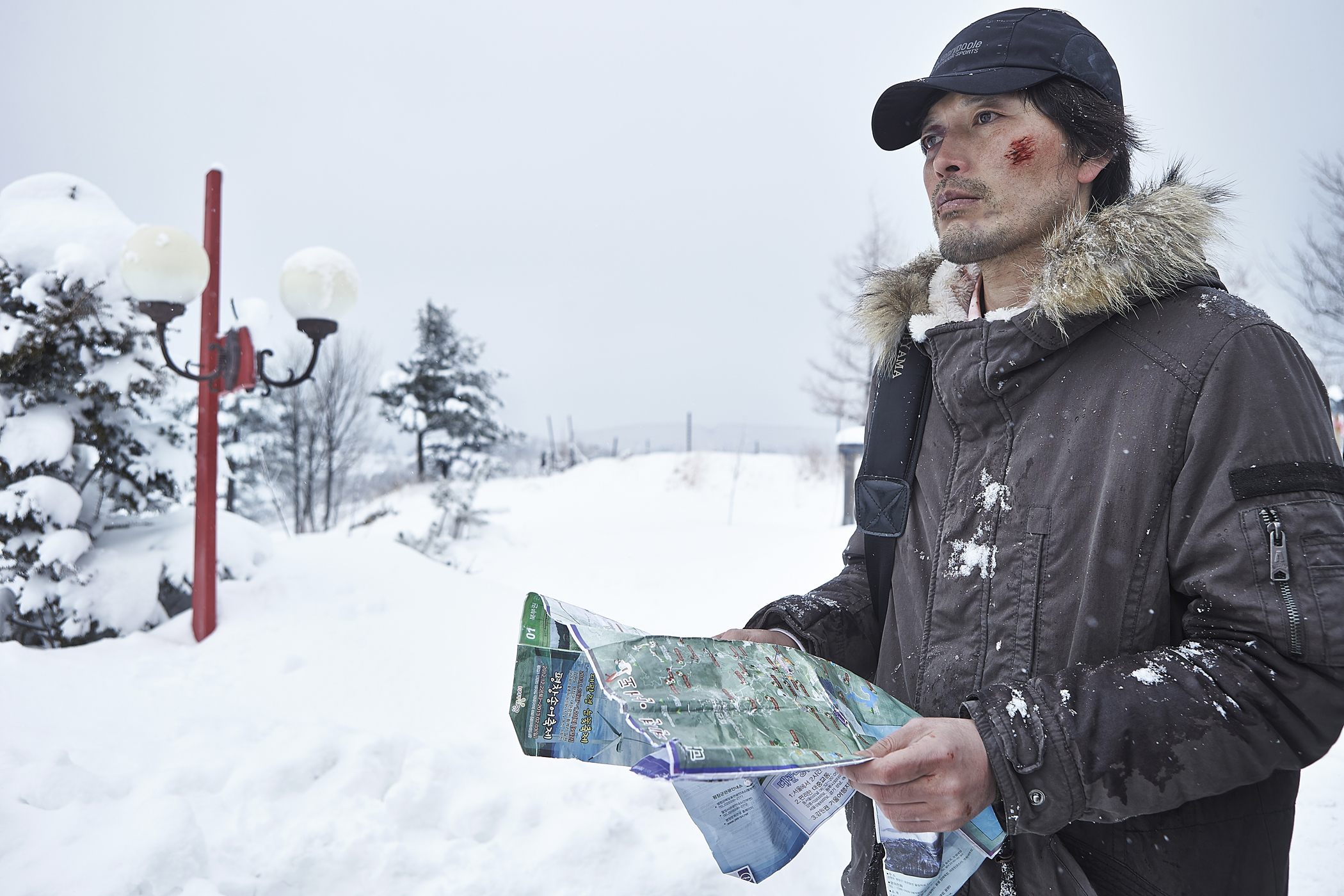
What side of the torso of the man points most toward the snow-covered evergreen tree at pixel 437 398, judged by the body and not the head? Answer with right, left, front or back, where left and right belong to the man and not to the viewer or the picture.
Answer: right

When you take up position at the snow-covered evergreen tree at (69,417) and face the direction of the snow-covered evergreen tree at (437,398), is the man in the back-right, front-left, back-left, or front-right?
back-right

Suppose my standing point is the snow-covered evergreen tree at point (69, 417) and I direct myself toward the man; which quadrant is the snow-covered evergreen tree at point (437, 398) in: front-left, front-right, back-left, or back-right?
back-left

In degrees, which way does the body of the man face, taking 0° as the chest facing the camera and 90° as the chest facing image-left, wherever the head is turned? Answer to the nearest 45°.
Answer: approximately 45°

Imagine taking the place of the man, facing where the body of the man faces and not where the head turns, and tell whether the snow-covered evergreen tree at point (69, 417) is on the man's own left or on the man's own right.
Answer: on the man's own right
